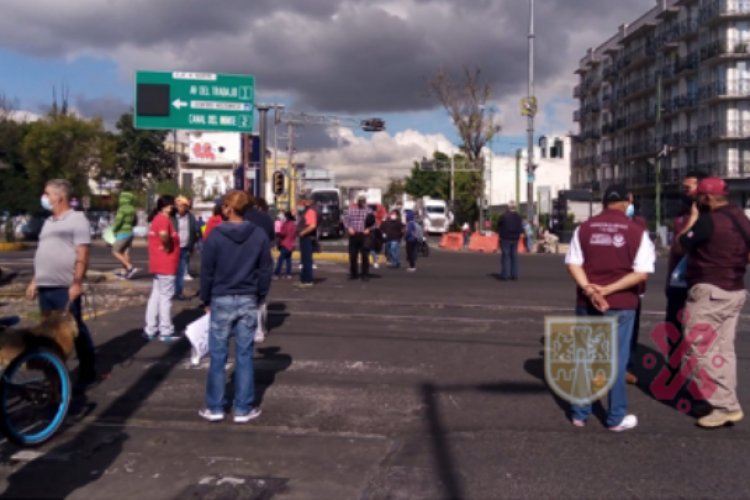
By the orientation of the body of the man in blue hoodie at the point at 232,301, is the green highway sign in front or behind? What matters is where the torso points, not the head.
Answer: in front

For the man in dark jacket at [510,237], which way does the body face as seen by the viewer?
away from the camera

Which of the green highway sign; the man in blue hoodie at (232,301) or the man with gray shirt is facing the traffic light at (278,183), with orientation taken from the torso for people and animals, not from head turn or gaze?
the man in blue hoodie

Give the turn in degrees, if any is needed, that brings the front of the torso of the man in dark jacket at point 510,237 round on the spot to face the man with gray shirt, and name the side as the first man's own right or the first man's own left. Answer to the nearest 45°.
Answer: approximately 180°

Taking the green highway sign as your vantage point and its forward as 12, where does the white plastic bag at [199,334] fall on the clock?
The white plastic bag is roughly at 12 o'clock from the green highway sign.

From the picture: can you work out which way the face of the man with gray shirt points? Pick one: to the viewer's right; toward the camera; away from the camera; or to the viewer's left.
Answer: to the viewer's left

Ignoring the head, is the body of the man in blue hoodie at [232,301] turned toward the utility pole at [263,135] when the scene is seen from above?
yes

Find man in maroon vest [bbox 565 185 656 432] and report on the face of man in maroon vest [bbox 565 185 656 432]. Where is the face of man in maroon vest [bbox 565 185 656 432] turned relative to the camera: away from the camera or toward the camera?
away from the camera

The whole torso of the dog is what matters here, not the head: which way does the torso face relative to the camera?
to the viewer's right

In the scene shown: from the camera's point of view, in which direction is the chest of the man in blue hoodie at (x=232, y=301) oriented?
away from the camera

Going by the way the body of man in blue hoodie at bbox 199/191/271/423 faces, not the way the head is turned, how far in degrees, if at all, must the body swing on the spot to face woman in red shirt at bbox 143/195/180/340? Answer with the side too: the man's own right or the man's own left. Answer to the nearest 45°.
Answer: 0° — they already face them
